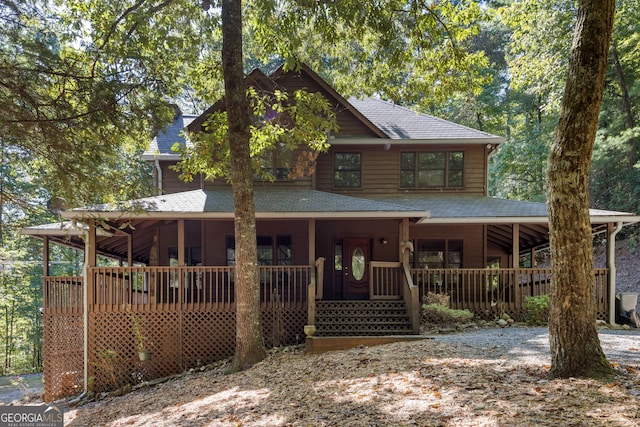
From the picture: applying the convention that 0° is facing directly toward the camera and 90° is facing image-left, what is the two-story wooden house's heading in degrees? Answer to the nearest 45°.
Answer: approximately 0°
